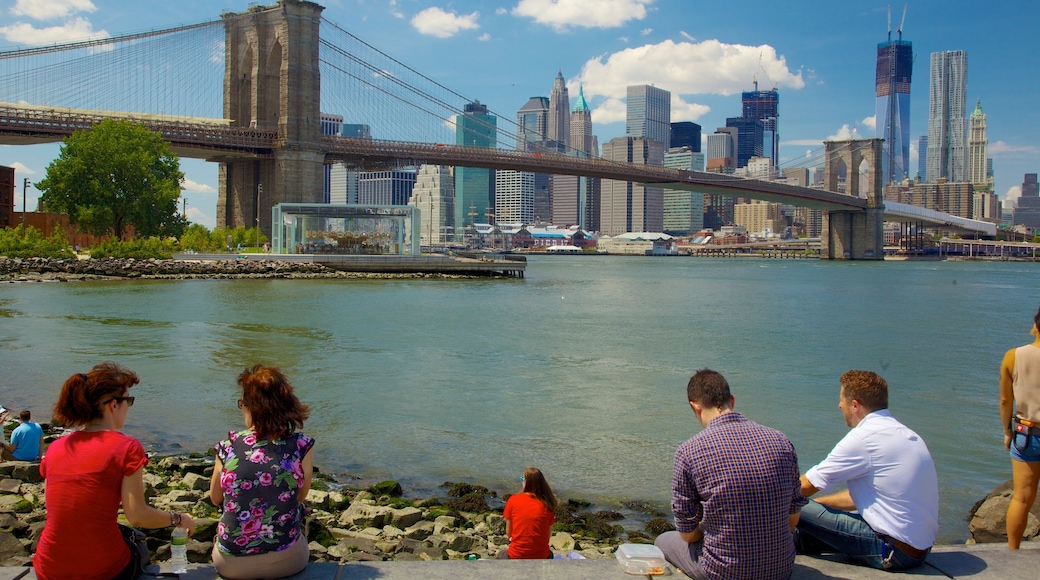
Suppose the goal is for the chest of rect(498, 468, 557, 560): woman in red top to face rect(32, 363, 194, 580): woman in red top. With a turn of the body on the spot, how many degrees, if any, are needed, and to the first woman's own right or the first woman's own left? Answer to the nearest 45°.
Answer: approximately 135° to the first woman's own left

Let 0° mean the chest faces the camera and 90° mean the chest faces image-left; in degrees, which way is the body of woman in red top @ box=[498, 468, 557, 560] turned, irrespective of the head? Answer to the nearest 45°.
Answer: approximately 180°

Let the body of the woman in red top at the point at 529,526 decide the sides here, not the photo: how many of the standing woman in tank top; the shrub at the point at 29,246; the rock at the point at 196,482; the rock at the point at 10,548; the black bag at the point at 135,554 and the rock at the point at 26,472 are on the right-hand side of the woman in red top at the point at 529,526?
1

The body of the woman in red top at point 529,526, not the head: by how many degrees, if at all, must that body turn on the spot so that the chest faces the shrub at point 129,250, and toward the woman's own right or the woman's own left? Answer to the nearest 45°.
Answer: approximately 45° to the woman's own left

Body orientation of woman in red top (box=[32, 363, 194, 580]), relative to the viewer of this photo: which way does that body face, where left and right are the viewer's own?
facing away from the viewer and to the right of the viewer

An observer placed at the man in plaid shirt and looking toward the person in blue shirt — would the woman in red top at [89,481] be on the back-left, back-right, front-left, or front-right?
front-left

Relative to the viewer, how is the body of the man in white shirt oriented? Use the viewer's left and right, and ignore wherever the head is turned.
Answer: facing away from the viewer and to the left of the viewer

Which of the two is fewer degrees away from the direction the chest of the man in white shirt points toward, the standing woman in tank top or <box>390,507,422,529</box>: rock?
the rock

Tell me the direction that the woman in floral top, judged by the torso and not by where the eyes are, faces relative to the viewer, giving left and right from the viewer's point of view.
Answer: facing away from the viewer

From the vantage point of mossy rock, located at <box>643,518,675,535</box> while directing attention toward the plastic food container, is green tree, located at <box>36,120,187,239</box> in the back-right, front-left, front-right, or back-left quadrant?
back-right
